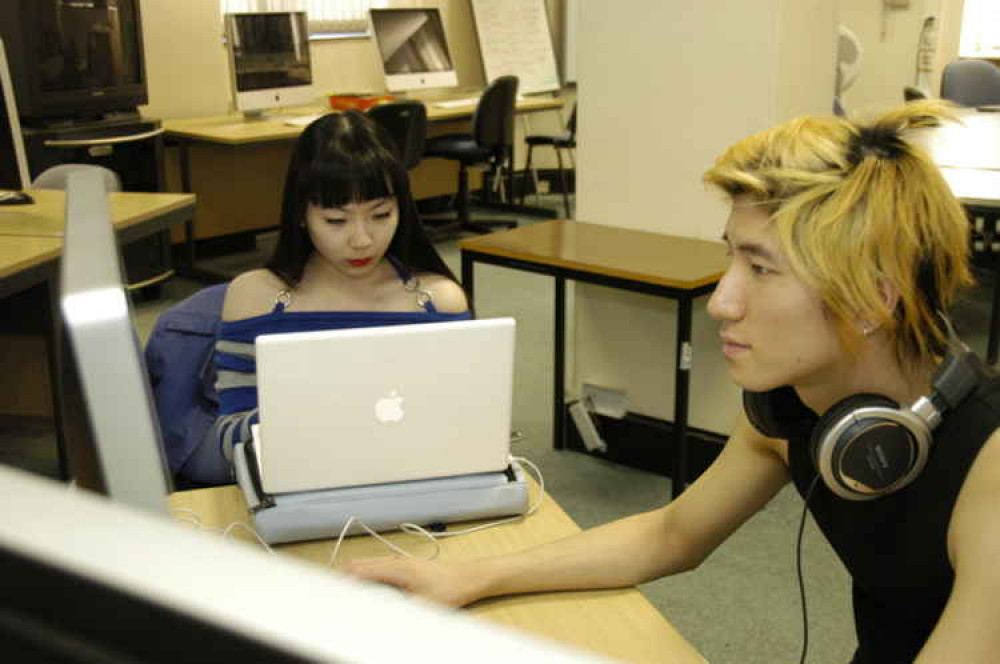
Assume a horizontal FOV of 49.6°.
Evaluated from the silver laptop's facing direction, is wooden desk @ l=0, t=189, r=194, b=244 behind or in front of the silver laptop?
in front

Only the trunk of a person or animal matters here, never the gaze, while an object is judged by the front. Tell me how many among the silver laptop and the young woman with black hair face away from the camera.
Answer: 1

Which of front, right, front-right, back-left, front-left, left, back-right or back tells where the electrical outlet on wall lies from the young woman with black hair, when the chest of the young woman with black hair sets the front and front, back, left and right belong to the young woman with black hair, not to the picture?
back-left

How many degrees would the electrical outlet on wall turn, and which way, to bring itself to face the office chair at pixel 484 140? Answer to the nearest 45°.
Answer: approximately 135° to its right

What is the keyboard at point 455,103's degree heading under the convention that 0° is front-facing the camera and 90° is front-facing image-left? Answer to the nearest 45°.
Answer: approximately 315°

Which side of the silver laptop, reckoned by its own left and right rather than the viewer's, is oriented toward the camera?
back

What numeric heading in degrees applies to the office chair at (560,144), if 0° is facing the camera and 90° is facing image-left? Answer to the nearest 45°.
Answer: approximately 90°

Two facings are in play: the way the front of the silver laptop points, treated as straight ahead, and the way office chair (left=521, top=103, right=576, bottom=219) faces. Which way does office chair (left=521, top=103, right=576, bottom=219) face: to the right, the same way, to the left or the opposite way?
to the left

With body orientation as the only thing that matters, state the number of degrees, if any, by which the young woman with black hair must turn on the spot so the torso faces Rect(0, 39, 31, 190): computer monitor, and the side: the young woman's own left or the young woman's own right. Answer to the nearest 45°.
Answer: approximately 135° to the young woman's own right

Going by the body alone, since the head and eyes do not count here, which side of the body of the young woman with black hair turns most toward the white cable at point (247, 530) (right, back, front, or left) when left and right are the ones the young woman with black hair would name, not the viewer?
front

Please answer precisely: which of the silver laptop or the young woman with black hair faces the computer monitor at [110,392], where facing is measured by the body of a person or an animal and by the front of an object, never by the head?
the young woman with black hair

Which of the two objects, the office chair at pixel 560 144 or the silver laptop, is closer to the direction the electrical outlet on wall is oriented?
the silver laptop

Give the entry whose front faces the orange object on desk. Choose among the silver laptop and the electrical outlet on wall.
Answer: the silver laptop

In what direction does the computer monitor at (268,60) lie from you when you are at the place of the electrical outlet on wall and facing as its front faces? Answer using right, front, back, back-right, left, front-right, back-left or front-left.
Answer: right
